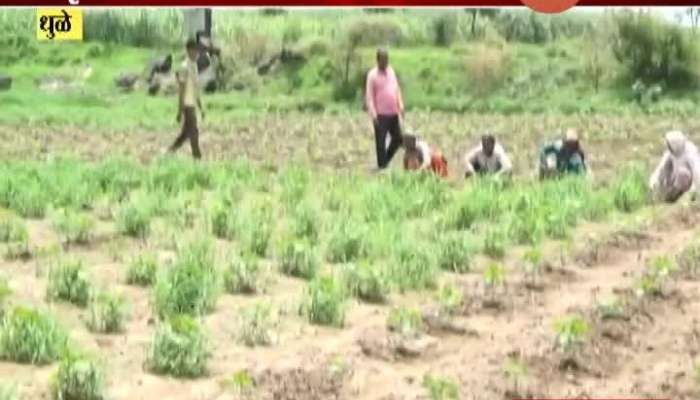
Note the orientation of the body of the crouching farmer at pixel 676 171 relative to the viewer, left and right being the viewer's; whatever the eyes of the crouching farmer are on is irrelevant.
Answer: facing the viewer and to the left of the viewer

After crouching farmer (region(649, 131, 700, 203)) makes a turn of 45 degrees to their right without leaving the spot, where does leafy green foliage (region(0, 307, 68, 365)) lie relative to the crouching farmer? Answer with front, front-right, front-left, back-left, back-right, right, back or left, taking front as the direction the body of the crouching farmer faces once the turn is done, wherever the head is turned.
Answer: front-left

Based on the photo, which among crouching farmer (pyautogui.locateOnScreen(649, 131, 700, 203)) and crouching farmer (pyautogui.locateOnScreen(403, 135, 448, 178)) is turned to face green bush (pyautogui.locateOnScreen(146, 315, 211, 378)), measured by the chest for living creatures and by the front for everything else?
crouching farmer (pyautogui.locateOnScreen(649, 131, 700, 203))

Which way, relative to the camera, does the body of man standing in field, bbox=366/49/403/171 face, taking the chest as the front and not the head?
toward the camera

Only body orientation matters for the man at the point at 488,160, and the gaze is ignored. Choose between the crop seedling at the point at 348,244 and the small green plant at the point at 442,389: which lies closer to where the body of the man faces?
the small green plant

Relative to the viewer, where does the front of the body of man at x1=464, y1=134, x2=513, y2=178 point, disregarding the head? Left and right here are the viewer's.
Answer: facing the viewer

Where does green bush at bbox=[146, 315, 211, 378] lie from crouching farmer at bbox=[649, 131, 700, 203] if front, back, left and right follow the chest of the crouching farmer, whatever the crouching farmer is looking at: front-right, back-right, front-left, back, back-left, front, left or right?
front
